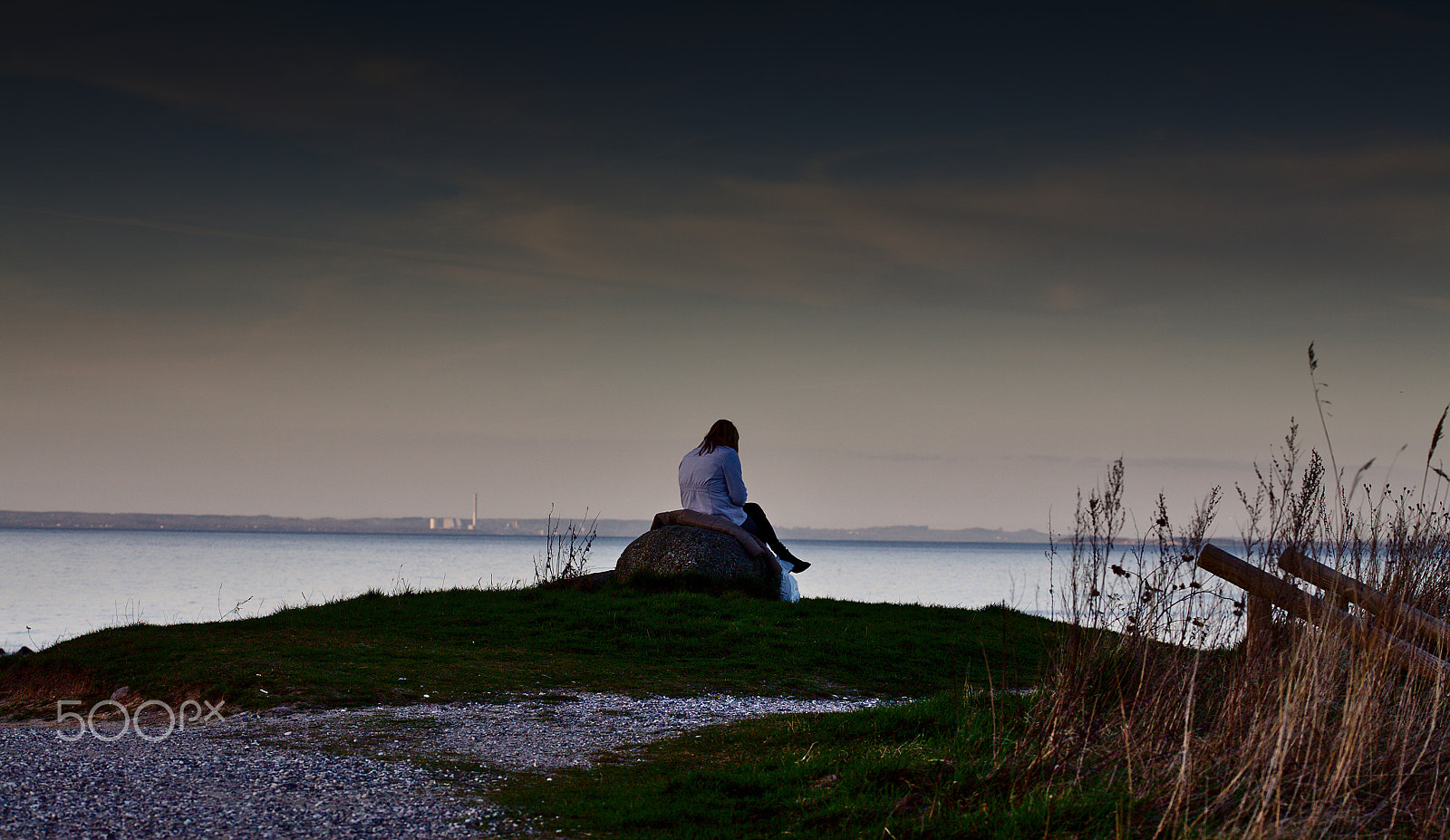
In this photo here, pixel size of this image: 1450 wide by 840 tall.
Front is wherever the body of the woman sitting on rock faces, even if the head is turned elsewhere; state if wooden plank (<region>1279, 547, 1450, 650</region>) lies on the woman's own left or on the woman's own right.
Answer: on the woman's own right

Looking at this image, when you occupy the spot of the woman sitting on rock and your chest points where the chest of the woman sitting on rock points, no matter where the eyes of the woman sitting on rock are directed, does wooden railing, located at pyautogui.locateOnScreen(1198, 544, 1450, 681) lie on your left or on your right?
on your right

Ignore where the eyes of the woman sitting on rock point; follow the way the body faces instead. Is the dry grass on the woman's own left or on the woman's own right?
on the woman's own right

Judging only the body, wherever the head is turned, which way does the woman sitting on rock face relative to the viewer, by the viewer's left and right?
facing away from the viewer and to the right of the viewer
